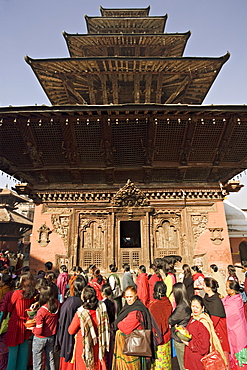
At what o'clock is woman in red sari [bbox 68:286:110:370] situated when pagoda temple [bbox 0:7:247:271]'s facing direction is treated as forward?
The woman in red sari is roughly at 12 o'clock from the pagoda temple.

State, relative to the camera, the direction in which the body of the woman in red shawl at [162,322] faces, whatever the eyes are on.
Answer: away from the camera

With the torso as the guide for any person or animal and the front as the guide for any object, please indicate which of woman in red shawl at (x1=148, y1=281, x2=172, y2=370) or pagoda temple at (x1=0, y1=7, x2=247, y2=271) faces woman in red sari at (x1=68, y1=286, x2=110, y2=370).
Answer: the pagoda temple

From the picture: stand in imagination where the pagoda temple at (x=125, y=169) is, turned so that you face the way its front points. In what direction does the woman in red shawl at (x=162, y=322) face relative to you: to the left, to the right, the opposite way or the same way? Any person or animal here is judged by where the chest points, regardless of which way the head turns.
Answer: the opposite way

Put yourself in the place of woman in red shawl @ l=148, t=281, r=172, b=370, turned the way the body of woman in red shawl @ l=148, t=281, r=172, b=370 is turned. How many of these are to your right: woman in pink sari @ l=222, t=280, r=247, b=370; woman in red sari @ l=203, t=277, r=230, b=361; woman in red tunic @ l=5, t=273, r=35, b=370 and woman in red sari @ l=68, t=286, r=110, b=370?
2

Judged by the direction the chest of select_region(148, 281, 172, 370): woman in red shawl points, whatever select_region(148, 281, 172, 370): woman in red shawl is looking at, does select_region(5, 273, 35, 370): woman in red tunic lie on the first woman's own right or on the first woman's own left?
on the first woman's own left

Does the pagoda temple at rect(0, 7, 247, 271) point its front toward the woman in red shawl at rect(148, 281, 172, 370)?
yes

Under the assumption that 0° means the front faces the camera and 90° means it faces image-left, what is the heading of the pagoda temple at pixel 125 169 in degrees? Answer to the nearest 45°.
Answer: approximately 0°

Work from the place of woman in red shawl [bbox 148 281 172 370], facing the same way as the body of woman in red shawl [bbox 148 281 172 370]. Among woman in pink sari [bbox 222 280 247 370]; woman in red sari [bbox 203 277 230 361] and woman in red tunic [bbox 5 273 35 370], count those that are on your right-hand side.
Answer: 2

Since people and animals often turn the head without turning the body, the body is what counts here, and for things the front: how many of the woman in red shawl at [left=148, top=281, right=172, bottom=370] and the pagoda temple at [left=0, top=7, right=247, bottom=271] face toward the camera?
1

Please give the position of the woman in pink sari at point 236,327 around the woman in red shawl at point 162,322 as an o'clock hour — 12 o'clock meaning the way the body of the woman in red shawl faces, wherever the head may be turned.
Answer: The woman in pink sari is roughly at 3 o'clock from the woman in red shawl.

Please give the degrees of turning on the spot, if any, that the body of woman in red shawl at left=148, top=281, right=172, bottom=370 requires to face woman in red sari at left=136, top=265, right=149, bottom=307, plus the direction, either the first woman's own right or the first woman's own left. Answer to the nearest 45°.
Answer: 0° — they already face them

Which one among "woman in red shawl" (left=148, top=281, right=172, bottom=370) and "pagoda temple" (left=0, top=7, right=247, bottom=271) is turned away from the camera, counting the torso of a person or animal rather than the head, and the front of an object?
the woman in red shawl
